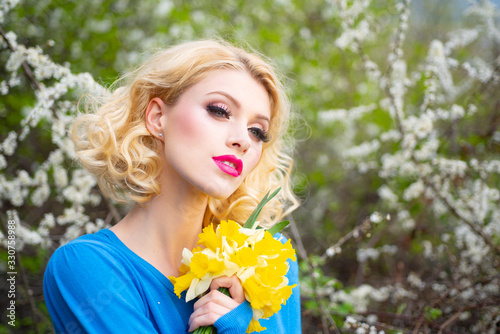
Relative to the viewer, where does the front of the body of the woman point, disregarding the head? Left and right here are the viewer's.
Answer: facing the viewer and to the right of the viewer

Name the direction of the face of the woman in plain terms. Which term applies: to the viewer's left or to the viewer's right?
to the viewer's right
